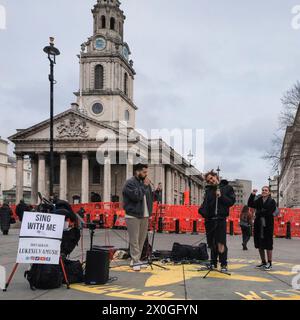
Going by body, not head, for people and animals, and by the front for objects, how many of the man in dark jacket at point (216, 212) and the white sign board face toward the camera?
2

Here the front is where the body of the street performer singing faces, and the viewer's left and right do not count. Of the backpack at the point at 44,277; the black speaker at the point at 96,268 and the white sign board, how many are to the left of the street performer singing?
0

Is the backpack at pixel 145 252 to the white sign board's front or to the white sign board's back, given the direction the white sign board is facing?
to the back

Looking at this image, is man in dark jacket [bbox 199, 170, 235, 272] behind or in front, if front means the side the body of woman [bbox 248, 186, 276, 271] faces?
in front

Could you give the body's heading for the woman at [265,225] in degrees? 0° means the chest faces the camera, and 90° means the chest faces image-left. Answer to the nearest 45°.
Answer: approximately 45°

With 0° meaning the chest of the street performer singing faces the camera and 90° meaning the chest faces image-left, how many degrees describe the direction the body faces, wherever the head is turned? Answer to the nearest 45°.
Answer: approximately 315°

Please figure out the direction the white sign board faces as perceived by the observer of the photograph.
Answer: facing the viewer

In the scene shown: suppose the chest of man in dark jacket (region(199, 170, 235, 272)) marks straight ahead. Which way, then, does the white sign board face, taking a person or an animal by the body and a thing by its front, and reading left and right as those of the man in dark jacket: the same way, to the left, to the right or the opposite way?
the same way

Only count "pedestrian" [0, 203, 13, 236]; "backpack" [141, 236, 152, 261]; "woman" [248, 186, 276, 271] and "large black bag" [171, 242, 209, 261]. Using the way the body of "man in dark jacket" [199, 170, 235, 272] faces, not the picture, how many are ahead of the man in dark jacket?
0

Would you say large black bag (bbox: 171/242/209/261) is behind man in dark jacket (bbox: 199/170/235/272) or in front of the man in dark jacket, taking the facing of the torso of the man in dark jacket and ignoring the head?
behind

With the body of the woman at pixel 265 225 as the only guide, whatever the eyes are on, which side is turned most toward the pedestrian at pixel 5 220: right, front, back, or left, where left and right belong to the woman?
right

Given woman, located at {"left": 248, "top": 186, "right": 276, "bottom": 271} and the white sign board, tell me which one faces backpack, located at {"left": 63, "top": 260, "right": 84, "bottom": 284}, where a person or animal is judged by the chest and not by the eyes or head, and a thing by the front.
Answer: the woman

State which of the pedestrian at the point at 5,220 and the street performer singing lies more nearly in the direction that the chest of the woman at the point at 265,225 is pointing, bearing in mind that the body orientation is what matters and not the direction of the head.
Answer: the street performer singing

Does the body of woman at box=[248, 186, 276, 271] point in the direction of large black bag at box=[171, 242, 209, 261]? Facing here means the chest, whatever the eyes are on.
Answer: no
